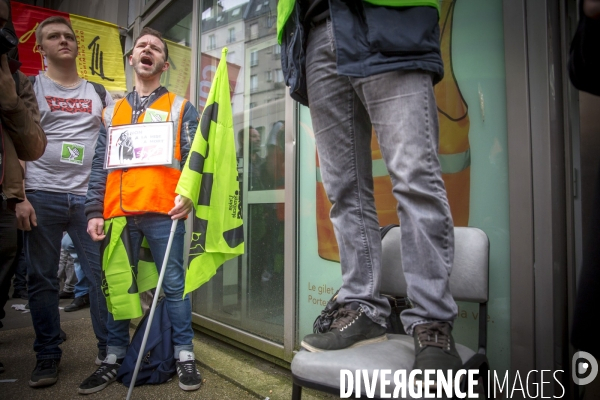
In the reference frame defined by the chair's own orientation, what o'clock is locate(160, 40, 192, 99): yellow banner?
The yellow banner is roughly at 3 o'clock from the chair.

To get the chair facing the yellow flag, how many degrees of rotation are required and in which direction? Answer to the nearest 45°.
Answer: approximately 90° to its right

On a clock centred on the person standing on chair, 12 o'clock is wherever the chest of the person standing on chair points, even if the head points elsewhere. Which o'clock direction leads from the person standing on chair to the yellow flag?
The yellow flag is roughly at 3 o'clock from the person standing on chair.

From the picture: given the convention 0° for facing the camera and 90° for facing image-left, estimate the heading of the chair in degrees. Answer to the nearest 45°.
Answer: approximately 45°

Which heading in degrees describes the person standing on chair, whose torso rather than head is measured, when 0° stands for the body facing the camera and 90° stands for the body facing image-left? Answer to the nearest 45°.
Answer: approximately 45°

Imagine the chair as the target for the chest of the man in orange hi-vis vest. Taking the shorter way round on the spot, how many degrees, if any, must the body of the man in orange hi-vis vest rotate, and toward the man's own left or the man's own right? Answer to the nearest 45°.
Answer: approximately 45° to the man's own left

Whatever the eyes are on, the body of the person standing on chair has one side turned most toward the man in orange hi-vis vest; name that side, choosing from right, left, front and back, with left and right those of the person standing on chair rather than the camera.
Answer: right
